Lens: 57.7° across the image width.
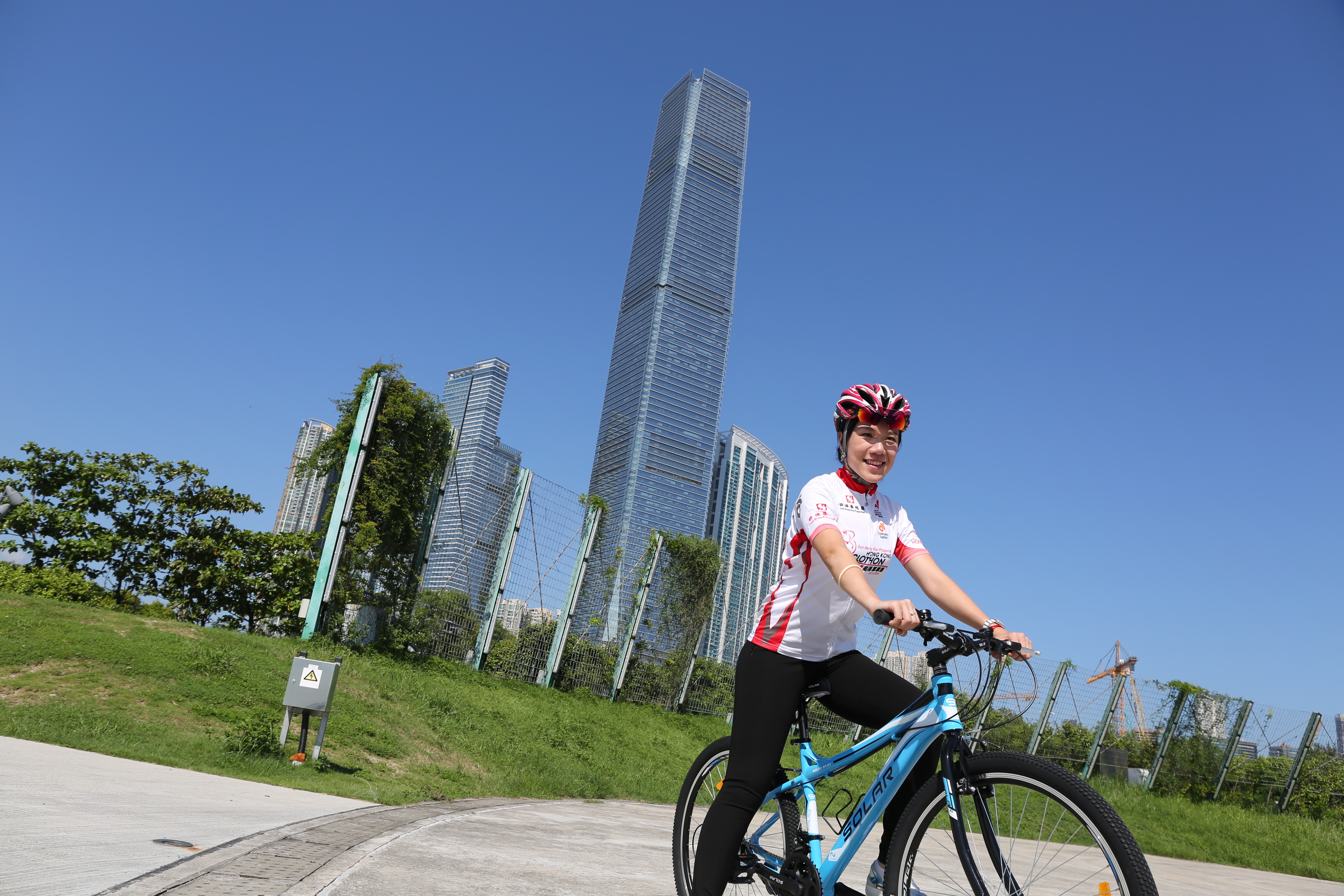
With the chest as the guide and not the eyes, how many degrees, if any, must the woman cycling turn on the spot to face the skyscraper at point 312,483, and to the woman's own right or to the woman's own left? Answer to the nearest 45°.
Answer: approximately 180°

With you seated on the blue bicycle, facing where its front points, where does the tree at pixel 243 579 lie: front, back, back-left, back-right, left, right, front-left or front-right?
back

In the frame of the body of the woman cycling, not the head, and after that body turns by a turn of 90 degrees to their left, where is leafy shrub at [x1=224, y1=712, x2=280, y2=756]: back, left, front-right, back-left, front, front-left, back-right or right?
left

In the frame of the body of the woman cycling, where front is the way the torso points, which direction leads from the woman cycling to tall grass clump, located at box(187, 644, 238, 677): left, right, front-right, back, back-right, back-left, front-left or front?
back

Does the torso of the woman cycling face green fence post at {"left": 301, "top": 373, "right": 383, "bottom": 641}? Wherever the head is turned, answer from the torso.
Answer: no

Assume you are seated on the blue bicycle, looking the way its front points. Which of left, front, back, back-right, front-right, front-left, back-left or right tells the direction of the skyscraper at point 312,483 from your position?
back

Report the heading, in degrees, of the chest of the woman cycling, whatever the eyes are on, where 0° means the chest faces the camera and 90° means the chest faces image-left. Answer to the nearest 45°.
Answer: approximately 315°

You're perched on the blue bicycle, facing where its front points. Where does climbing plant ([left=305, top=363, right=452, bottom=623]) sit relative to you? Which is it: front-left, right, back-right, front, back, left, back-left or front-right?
back

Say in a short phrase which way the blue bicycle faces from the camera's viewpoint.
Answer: facing the viewer and to the right of the viewer

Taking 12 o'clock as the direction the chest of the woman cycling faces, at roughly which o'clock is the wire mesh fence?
The wire mesh fence is roughly at 7 o'clock from the woman cycling.

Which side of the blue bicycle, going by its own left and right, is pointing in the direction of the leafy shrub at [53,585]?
back

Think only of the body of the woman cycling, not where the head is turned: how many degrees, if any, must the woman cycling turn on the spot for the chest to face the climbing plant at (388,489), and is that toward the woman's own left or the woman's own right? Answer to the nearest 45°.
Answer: approximately 180°

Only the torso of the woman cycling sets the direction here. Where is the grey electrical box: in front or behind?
behind

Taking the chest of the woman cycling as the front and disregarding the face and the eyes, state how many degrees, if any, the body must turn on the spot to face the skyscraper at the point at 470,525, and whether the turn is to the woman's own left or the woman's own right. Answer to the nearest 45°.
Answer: approximately 180°
